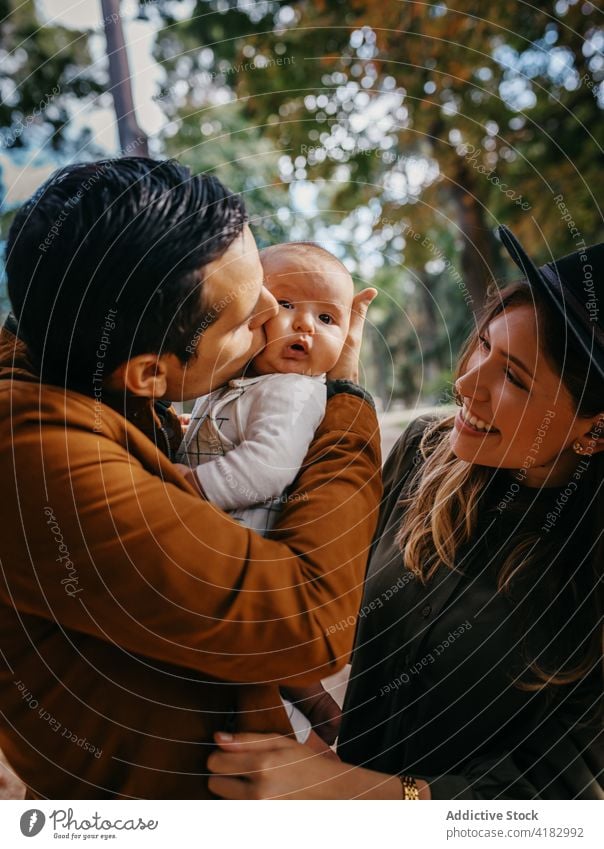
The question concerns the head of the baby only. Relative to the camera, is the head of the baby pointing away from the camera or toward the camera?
toward the camera

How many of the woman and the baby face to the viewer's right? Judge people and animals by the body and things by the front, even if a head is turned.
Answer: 0

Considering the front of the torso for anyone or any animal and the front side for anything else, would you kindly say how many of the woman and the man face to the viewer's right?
1

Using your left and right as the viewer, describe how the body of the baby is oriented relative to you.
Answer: facing the viewer and to the left of the viewer

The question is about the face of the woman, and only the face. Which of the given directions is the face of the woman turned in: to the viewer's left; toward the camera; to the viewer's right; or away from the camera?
to the viewer's left

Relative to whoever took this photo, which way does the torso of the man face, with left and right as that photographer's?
facing to the right of the viewer

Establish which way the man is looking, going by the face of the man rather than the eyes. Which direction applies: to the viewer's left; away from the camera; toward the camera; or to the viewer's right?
to the viewer's right
